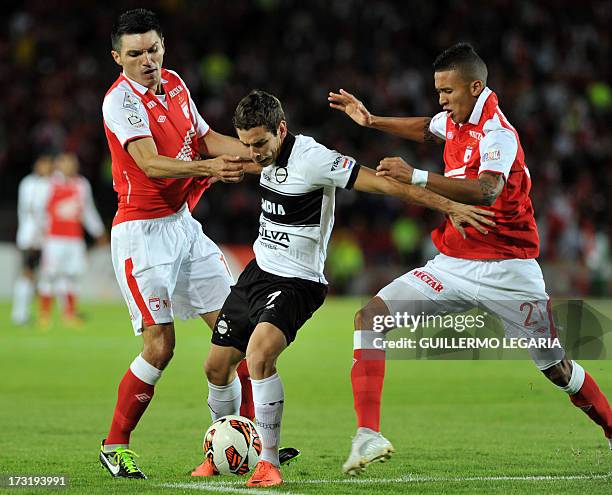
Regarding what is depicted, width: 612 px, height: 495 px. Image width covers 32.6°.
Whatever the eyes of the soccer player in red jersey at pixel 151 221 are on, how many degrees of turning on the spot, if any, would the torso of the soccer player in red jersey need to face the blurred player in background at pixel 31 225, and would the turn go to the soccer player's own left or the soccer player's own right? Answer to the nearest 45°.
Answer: approximately 135° to the soccer player's own left

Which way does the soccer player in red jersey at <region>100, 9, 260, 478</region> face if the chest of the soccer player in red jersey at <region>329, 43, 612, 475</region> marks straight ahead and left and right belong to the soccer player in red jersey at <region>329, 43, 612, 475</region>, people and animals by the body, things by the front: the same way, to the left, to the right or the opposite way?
to the left

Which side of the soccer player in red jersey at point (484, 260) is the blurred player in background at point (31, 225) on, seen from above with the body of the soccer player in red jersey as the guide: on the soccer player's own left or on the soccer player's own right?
on the soccer player's own right

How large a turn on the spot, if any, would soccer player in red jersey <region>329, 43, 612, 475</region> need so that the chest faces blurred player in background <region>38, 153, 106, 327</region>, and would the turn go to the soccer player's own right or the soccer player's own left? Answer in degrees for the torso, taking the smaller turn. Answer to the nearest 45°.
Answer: approximately 90° to the soccer player's own right

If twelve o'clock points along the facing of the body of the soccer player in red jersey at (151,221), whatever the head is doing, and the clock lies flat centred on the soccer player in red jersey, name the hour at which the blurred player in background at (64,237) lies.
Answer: The blurred player in background is roughly at 7 o'clock from the soccer player in red jersey.

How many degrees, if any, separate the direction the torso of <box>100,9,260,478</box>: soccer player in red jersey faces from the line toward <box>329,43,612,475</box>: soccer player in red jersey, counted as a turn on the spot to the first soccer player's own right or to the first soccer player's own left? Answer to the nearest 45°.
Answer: approximately 45° to the first soccer player's own left

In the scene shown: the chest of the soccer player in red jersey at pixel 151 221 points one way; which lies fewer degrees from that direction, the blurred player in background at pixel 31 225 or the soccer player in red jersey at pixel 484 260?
the soccer player in red jersey

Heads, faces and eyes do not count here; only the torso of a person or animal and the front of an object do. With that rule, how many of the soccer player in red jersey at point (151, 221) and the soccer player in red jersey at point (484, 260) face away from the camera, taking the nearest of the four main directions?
0

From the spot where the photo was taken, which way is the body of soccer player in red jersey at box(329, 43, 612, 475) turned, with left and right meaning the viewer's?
facing the viewer and to the left of the viewer

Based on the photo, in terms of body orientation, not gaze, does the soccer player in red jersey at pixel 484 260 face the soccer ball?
yes

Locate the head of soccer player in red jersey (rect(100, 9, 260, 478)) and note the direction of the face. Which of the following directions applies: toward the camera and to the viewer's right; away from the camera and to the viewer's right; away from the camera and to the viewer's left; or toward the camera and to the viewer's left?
toward the camera and to the viewer's right

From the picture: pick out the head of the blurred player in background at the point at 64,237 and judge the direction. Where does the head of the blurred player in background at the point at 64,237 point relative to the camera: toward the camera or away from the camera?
toward the camera
